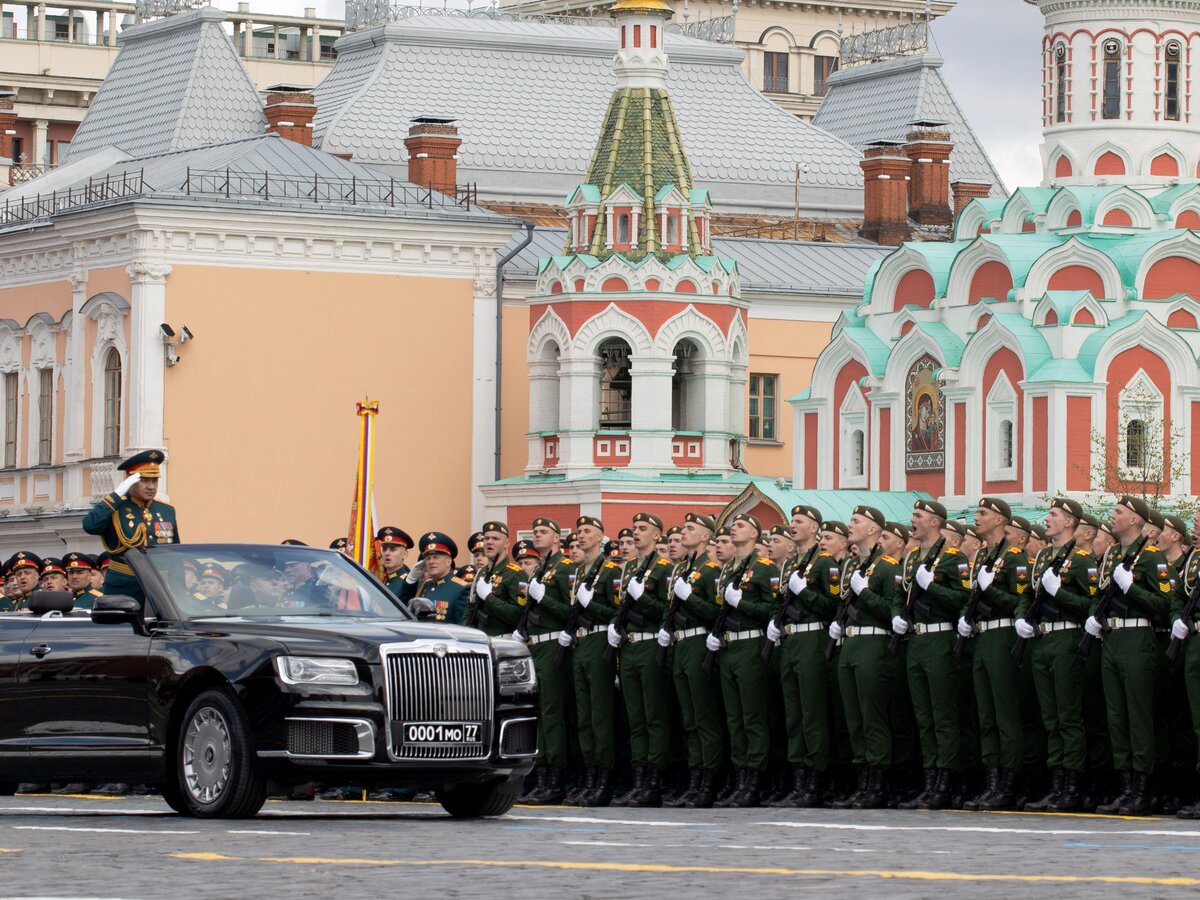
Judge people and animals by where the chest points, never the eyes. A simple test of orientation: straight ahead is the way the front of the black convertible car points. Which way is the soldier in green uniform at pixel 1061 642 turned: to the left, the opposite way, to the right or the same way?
to the right

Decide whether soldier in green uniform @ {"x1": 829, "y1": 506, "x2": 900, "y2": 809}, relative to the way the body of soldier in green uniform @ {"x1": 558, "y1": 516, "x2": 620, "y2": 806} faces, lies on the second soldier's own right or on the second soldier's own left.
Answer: on the second soldier's own left

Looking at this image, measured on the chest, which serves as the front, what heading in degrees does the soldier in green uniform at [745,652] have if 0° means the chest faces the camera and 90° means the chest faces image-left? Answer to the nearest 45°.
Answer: approximately 45°

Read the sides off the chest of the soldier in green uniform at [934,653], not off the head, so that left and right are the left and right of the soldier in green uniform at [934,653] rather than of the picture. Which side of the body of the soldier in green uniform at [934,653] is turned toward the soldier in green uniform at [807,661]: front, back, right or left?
right

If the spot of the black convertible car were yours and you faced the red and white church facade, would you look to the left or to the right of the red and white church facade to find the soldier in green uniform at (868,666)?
right

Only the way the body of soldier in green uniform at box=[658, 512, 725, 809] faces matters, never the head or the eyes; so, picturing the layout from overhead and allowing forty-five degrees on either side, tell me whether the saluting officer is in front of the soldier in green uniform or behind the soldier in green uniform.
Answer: in front

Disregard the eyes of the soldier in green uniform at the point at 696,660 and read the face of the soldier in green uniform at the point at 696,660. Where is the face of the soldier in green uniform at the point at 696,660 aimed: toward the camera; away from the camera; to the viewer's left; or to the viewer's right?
to the viewer's left

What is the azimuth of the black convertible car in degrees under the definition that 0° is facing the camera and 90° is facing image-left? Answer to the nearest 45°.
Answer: approximately 315°

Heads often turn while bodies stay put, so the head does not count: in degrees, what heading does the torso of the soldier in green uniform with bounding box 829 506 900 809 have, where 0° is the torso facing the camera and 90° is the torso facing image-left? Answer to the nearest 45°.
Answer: approximately 45°

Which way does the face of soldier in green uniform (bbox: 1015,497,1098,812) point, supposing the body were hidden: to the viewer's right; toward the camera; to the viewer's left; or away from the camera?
to the viewer's left

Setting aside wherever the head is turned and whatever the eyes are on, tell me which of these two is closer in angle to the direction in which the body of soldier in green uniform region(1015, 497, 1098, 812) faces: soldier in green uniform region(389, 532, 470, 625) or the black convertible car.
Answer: the black convertible car

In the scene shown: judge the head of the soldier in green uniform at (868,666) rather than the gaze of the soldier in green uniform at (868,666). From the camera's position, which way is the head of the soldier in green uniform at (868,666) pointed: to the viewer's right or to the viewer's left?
to the viewer's left

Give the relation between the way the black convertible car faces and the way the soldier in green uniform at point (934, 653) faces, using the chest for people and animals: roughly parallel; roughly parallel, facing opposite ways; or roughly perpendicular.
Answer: roughly perpendicular
